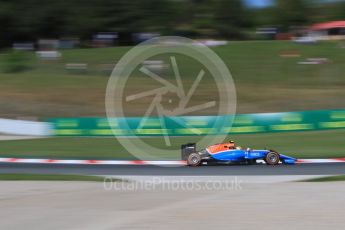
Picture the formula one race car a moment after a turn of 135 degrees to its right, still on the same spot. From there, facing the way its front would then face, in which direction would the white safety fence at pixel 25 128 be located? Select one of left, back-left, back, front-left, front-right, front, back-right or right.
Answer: right

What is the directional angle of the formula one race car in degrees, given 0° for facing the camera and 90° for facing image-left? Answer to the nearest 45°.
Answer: approximately 270°
